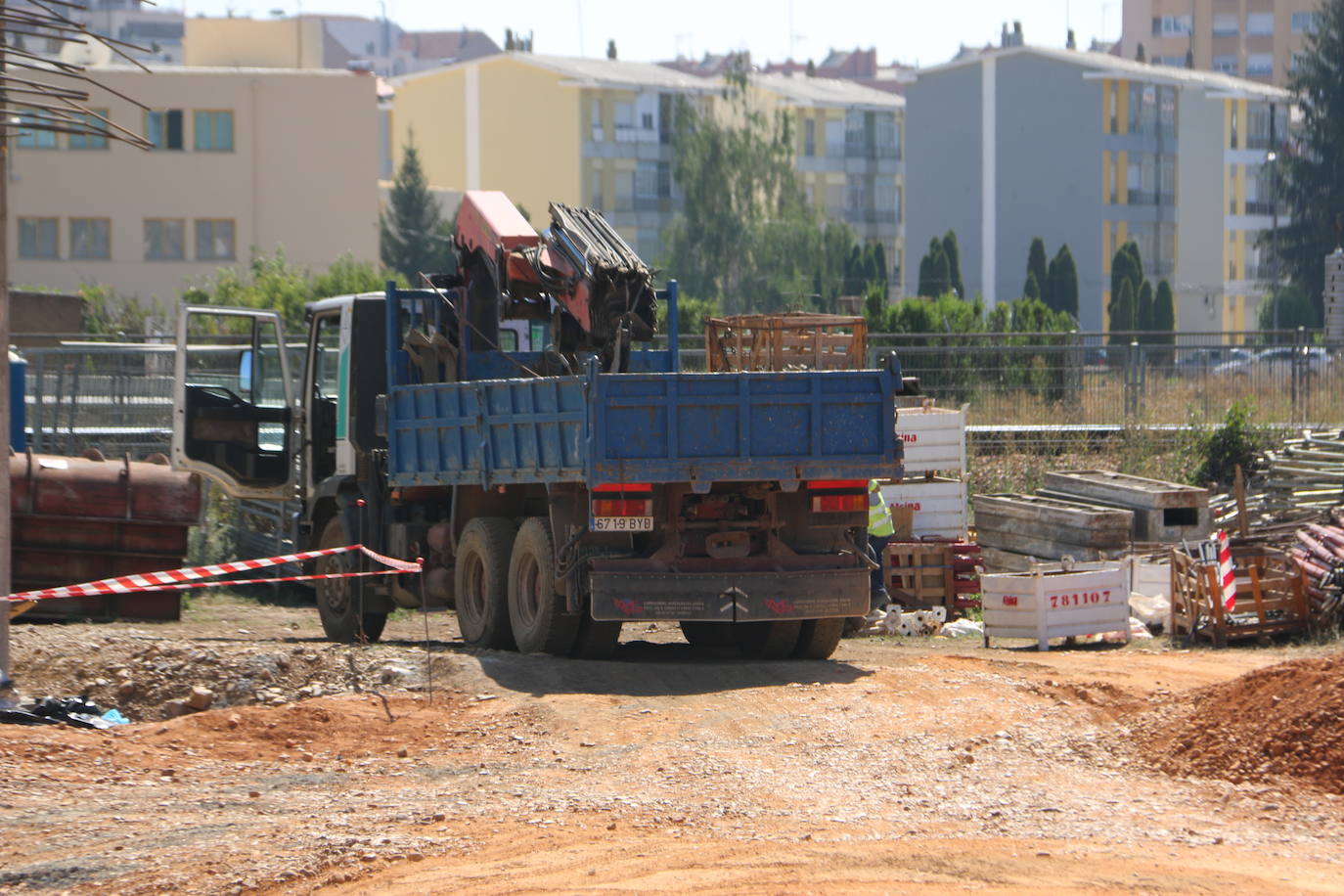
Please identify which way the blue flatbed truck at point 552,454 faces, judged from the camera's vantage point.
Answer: facing away from the viewer and to the left of the viewer

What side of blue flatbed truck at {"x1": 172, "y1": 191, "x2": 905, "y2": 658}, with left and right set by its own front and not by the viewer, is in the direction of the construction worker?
right

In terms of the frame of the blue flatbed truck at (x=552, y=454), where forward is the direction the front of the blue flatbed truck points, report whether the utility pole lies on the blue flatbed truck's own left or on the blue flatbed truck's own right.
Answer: on the blue flatbed truck's own left

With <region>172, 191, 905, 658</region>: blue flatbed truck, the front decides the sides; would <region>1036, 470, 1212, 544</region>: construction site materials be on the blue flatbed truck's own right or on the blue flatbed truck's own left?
on the blue flatbed truck's own right

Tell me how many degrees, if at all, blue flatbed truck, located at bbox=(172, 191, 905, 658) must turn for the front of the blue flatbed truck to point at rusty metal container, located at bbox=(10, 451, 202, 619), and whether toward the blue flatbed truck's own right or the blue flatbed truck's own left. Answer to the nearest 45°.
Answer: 0° — it already faces it
